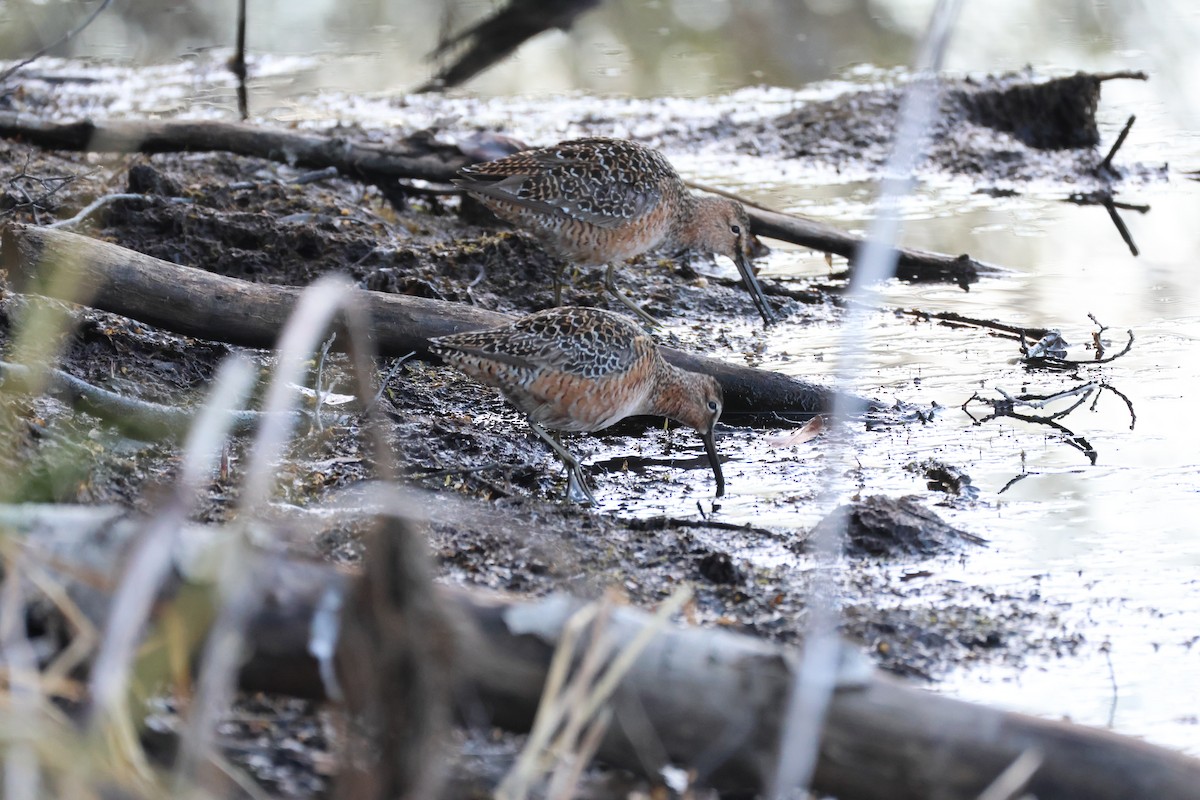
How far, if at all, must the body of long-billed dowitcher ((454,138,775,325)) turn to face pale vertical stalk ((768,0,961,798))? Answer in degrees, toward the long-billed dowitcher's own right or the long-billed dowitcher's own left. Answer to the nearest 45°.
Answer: approximately 90° to the long-billed dowitcher's own right

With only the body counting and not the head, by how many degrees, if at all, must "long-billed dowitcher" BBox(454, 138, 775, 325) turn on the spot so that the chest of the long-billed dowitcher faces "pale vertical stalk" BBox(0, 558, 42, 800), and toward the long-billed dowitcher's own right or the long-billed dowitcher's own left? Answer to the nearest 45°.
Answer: approximately 90° to the long-billed dowitcher's own right

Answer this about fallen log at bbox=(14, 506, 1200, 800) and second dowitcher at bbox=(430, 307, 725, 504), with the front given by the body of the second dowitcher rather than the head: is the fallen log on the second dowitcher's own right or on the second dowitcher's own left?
on the second dowitcher's own right

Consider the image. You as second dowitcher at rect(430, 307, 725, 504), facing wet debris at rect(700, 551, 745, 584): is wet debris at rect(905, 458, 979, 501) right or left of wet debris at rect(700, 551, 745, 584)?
left

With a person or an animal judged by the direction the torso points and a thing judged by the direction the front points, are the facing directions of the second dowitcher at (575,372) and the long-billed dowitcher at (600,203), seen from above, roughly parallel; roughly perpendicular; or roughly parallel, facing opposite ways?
roughly parallel

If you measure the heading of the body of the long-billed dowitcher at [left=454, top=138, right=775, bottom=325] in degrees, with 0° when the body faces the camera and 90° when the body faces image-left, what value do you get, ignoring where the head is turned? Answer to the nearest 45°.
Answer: approximately 270°

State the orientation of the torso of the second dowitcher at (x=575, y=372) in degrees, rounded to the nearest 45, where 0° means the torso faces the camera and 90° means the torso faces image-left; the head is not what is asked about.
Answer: approximately 270°

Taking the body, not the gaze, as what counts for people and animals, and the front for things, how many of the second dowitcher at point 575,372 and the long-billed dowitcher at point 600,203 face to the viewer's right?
2

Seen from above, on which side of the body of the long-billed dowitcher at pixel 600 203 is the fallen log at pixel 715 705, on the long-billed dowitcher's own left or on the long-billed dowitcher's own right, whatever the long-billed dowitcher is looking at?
on the long-billed dowitcher's own right

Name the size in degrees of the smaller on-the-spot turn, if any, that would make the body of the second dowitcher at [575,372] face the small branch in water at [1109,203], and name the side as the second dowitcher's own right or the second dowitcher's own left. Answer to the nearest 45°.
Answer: approximately 45° to the second dowitcher's own left

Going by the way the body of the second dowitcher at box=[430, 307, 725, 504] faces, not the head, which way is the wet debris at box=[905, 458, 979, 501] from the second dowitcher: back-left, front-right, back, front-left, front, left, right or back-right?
front

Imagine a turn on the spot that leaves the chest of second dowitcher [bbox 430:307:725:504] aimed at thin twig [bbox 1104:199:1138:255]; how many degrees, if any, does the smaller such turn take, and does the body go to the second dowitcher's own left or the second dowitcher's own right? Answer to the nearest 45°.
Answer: approximately 45° to the second dowitcher's own left

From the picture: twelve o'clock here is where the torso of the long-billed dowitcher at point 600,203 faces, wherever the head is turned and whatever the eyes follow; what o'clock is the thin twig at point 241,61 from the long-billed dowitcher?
The thin twig is roughly at 8 o'clock from the long-billed dowitcher.
